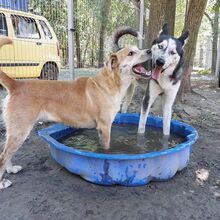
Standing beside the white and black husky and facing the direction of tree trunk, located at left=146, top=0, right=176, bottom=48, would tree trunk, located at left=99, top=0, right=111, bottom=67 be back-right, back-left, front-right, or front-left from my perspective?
front-left

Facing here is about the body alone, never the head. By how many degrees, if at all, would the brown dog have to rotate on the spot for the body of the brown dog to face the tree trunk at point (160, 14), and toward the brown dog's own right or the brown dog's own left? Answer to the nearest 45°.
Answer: approximately 45° to the brown dog's own left

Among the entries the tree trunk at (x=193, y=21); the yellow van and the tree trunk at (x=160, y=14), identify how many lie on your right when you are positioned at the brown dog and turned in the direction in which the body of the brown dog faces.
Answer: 0

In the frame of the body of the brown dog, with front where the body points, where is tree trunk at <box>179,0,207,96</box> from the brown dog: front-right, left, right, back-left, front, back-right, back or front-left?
front-left

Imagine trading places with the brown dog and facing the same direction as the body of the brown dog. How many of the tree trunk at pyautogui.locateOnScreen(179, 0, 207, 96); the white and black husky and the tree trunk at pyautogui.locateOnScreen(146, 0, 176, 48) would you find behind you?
0

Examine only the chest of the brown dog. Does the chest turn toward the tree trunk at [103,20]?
no

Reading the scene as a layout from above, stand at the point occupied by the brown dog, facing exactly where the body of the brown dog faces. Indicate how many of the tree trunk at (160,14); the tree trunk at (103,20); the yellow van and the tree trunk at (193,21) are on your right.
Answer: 0

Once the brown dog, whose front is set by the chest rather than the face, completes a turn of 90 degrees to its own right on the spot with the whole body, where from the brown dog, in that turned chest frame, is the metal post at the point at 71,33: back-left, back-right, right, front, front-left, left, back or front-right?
back

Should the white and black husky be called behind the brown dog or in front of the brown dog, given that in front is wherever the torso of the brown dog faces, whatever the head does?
in front

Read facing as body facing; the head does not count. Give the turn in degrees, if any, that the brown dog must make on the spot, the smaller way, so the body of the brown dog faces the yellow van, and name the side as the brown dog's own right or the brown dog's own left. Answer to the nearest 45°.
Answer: approximately 90° to the brown dog's own left

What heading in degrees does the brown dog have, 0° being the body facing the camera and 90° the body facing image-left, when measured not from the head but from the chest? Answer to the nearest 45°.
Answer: approximately 270°
